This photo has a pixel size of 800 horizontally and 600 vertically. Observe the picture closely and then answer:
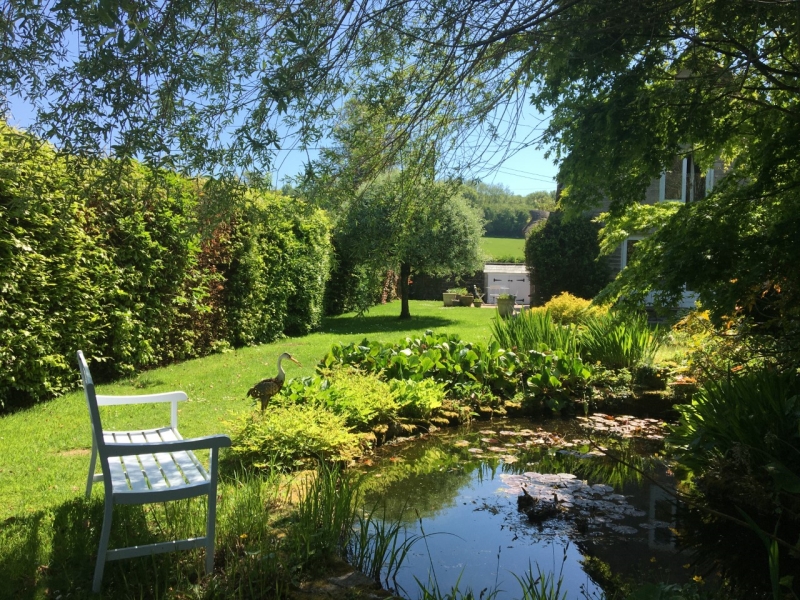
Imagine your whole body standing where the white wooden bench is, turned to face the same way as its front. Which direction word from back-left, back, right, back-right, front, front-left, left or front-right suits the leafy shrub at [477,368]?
front-left

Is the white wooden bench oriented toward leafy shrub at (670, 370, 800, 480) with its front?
yes

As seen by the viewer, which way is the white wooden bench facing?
to the viewer's right

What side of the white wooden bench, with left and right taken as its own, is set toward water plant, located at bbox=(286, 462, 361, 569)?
front

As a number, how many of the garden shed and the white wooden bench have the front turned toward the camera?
1

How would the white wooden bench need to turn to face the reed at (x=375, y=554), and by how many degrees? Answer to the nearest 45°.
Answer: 0° — it already faces it

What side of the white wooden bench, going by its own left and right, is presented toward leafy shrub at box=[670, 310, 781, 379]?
front

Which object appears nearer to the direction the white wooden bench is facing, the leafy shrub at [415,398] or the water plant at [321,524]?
the water plant

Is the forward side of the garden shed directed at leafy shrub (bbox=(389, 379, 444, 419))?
yes
